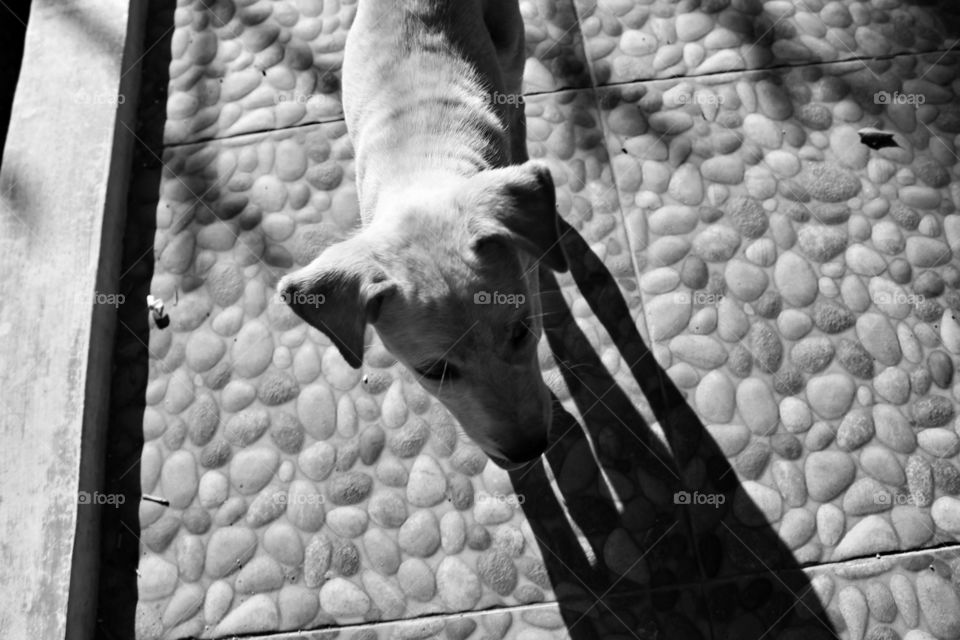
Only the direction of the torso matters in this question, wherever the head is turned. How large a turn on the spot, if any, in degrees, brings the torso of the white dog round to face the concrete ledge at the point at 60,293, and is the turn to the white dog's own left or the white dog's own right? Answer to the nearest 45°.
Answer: approximately 135° to the white dog's own right

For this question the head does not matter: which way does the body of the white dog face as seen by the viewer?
toward the camera
